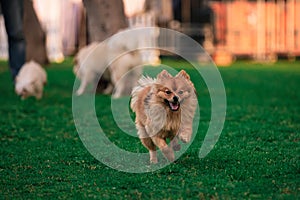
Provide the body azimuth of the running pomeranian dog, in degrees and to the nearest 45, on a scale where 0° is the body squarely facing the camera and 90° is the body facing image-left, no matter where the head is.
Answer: approximately 315°

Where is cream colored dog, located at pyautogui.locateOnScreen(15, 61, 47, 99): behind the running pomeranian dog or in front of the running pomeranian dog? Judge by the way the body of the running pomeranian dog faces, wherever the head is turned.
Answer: behind

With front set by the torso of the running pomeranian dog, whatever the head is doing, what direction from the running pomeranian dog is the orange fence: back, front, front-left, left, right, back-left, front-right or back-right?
back-left
